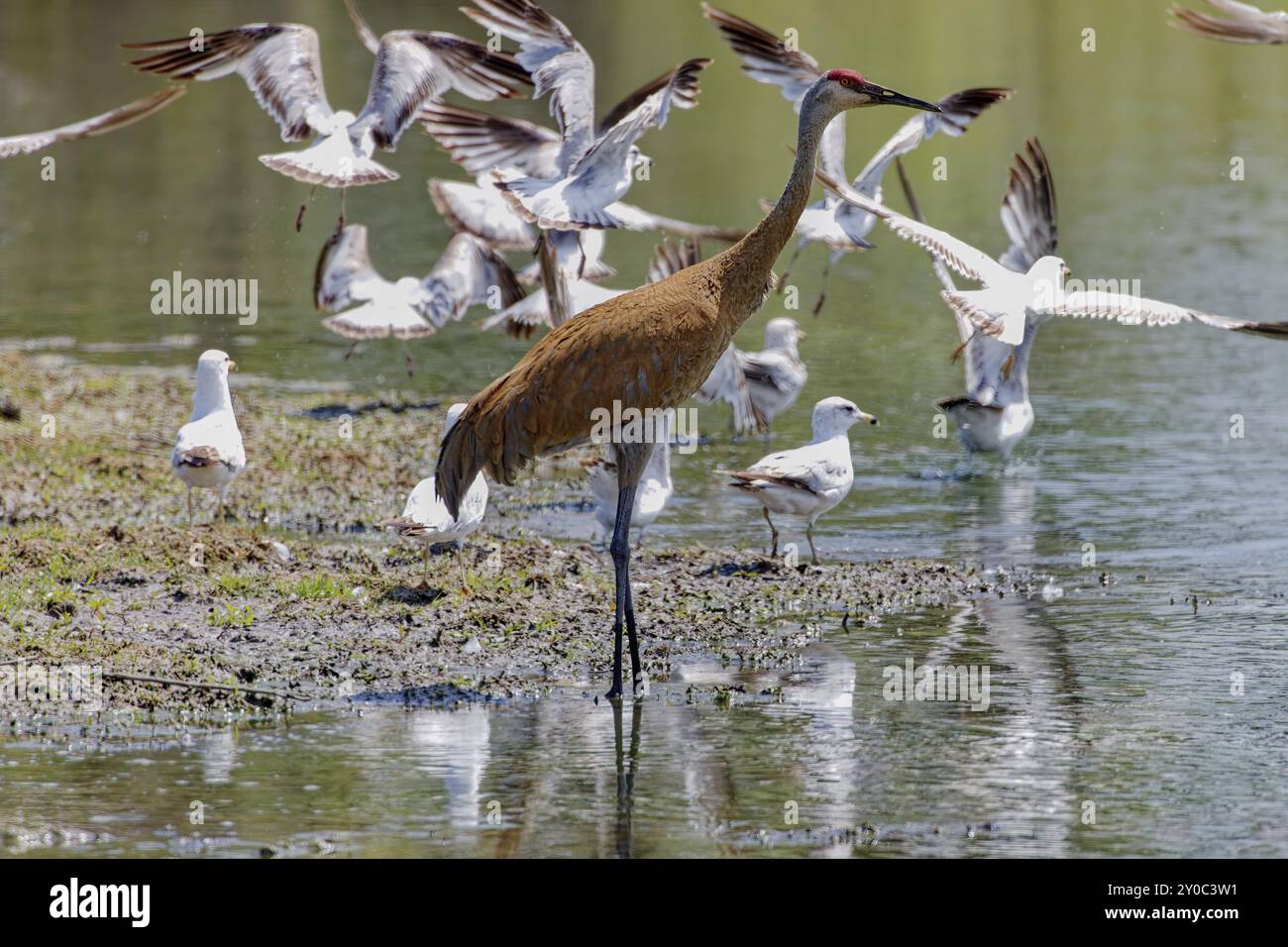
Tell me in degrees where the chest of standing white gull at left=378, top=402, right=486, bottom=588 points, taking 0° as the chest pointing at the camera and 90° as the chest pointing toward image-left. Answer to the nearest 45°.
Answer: approximately 270°

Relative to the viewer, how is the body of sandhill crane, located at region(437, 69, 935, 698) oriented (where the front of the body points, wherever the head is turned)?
to the viewer's right

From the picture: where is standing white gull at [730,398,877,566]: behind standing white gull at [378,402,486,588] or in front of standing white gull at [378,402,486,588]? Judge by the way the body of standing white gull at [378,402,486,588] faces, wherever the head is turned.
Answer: in front

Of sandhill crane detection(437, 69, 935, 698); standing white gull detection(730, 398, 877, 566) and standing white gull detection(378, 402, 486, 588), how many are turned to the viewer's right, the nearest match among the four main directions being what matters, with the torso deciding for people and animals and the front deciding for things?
3

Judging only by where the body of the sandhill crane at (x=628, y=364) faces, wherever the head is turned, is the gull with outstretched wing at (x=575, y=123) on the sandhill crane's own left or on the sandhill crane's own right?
on the sandhill crane's own left

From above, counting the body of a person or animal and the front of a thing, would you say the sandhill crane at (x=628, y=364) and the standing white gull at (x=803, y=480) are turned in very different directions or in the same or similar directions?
same or similar directions

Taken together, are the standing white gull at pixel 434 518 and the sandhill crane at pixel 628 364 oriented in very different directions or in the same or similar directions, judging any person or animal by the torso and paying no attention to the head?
same or similar directions

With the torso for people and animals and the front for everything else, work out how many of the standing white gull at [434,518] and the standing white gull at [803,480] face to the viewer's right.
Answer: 2

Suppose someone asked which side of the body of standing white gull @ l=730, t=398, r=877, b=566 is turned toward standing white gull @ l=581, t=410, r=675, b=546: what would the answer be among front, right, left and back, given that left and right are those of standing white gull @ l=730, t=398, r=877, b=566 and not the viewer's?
back

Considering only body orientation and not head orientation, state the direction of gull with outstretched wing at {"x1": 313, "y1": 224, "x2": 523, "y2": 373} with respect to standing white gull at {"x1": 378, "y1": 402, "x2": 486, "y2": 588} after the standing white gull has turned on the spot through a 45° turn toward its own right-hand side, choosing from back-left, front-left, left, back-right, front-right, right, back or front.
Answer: back-left

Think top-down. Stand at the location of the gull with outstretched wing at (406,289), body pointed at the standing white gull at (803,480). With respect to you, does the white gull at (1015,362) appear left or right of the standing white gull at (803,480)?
left

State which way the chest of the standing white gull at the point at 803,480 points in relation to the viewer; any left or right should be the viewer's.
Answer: facing to the right of the viewer
